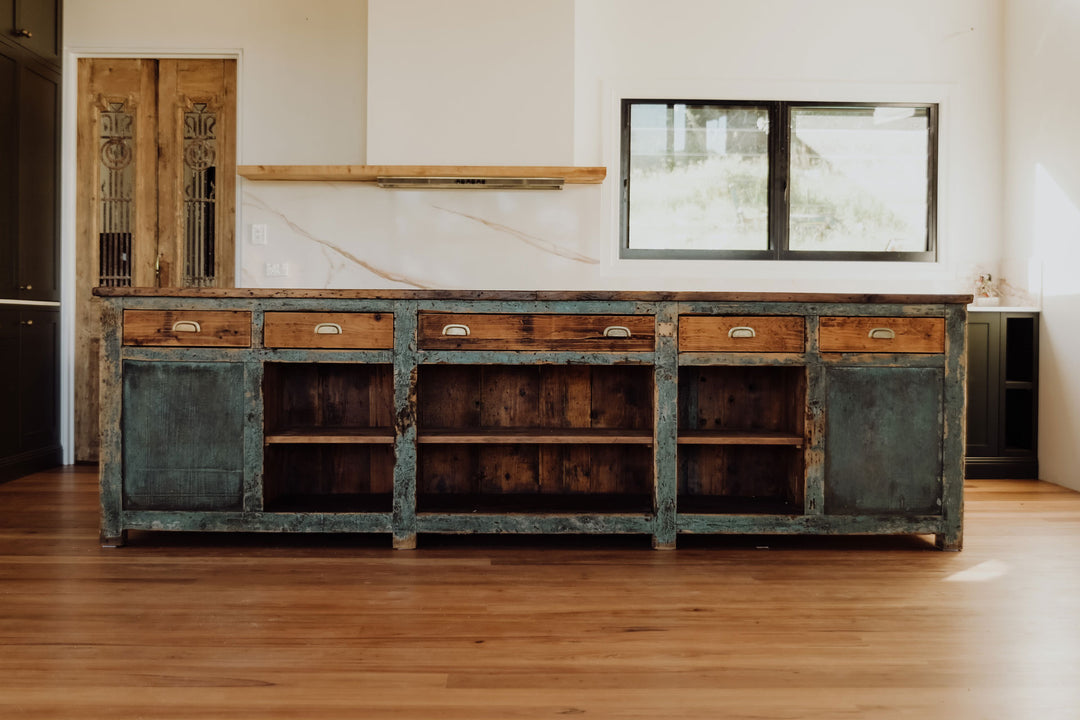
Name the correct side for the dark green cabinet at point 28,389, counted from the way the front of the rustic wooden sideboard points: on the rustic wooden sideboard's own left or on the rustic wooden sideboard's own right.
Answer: on the rustic wooden sideboard's own right

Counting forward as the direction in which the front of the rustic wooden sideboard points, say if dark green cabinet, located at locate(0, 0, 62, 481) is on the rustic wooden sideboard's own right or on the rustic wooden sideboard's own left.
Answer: on the rustic wooden sideboard's own right

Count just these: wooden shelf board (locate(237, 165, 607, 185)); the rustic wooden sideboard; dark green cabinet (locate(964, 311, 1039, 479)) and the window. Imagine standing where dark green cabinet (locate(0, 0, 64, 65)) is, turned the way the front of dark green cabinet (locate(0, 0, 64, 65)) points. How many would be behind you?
0

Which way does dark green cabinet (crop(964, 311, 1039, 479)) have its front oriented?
toward the camera

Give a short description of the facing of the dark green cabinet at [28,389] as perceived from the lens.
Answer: facing the viewer and to the right of the viewer

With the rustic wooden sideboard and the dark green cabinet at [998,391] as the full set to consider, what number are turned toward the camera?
2

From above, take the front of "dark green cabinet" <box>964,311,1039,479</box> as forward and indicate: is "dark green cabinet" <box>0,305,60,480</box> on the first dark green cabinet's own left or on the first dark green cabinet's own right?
on the first dark green cabinet's own right

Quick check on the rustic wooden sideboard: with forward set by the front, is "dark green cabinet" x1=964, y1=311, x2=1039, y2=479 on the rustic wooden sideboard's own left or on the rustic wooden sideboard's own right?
on the rustic wooden sideboard's own left

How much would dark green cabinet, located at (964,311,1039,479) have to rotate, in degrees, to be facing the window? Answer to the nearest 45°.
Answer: approximately 90° to its right

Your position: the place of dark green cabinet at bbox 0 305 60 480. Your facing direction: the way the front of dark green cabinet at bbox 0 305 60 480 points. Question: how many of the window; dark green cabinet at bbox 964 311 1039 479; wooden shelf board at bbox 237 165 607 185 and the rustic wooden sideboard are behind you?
0

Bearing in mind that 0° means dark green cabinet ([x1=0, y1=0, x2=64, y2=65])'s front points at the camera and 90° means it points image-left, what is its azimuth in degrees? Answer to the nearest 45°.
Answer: approximately 315°

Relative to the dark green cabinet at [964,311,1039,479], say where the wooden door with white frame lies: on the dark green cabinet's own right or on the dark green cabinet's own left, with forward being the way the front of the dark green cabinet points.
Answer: on the dark green cabinet's own right

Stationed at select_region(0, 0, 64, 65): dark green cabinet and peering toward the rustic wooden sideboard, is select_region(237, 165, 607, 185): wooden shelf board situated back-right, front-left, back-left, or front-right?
front-left
